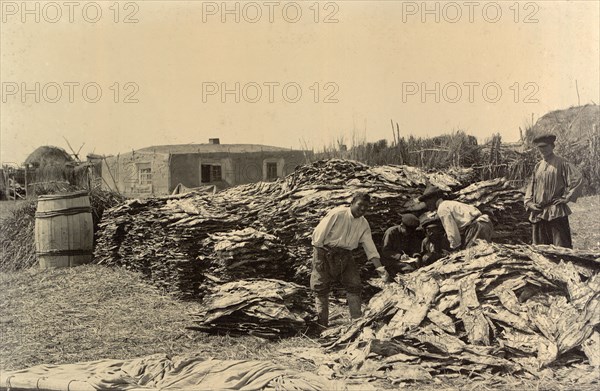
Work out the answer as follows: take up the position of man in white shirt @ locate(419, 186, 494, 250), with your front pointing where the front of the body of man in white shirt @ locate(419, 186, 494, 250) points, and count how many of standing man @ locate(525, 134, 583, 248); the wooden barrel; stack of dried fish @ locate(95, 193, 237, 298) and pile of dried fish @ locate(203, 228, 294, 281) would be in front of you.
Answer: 3

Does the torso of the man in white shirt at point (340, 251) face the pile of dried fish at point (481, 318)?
yes

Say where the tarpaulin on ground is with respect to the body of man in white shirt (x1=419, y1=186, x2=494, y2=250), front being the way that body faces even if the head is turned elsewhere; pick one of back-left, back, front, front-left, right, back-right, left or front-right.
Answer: front-left

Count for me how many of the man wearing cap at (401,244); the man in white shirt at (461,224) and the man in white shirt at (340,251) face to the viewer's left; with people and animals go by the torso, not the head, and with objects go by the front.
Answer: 1

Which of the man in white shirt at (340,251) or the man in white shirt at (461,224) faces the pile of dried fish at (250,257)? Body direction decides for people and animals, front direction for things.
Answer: the man in white shirt at (461,224)

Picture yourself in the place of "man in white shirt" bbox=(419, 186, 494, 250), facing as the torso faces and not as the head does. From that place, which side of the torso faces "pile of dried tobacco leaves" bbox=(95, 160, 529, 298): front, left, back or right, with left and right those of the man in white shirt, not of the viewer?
front

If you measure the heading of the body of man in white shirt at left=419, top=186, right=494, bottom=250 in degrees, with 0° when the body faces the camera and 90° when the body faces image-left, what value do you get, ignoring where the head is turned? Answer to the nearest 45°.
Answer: approximately 90°

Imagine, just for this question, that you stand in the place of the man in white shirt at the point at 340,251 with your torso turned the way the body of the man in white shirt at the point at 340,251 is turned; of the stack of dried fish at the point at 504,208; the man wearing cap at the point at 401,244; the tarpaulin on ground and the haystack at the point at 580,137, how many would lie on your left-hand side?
3

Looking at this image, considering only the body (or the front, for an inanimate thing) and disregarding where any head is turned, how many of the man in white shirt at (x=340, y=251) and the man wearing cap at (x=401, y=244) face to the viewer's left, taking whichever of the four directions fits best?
0

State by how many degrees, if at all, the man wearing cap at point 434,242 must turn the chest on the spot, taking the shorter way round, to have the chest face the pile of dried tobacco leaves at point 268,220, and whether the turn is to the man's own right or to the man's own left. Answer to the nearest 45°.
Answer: approximately 45° to the man's own right

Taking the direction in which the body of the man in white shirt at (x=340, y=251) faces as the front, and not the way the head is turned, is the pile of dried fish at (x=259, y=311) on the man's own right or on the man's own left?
on the man's own right

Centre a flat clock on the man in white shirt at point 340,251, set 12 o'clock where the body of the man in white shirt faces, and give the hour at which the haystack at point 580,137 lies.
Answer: The haystack is roughly at 9 o'clock from the man in white shirt.

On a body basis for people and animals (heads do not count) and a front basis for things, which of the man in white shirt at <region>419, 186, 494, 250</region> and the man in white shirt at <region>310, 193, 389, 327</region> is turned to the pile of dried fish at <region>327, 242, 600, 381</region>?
the man in white shirt at <region>310, 193, 389, 327</region>

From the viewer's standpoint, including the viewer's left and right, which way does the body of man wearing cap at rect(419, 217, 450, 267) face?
facing the viewer and to the left of the viewer

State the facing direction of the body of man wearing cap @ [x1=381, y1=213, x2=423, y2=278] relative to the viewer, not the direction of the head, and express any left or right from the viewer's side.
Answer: facing the viewer and to the right of the viewer

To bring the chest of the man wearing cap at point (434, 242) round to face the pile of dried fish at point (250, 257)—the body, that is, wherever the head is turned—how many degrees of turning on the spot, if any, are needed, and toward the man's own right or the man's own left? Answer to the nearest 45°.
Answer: approximately 45° to the man's own right

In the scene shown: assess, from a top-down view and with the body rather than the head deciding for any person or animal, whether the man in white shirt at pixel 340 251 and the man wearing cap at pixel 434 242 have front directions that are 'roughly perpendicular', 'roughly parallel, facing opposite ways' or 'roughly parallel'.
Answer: roughly perpendicular
